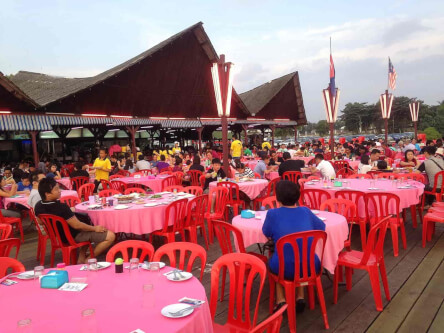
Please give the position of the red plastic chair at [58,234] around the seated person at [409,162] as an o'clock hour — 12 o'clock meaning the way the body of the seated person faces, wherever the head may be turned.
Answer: The red plastic chair is roughly at 1 o'clock from the seated person.

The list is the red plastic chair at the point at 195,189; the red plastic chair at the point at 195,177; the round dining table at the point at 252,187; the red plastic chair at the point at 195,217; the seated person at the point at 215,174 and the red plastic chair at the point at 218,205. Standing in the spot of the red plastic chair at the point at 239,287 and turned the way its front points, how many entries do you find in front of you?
6

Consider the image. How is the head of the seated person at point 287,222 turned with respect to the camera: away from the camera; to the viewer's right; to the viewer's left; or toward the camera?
away from the camera

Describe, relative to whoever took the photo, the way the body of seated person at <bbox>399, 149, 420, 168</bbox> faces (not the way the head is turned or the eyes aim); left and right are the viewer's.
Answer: facing the viewer

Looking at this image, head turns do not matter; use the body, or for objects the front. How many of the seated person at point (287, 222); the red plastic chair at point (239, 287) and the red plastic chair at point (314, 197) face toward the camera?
0

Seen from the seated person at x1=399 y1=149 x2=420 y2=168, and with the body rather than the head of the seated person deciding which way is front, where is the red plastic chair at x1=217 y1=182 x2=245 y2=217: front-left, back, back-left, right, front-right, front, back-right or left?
front-right

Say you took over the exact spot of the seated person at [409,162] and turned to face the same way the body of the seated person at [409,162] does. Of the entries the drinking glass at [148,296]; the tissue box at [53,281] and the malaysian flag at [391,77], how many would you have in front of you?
2

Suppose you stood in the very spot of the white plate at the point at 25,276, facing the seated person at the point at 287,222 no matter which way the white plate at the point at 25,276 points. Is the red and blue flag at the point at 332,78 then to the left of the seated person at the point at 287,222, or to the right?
left

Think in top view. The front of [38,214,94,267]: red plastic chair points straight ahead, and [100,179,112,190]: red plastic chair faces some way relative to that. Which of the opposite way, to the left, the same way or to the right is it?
to the right

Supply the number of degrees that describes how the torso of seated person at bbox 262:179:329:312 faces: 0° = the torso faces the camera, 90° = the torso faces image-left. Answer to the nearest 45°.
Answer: approximately 180°

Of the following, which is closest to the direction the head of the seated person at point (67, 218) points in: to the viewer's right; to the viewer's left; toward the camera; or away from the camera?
to the viewer's right

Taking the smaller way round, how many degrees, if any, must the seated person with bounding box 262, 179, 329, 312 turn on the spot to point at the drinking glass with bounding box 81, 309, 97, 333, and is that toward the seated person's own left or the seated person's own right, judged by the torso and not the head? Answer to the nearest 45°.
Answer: approximately 135° to the seated person's own left

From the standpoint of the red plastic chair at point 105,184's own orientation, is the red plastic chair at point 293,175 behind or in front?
in front

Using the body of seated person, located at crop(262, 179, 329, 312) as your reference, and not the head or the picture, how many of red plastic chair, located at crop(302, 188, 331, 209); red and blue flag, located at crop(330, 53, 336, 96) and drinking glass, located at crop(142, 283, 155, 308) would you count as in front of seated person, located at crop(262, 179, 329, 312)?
2
